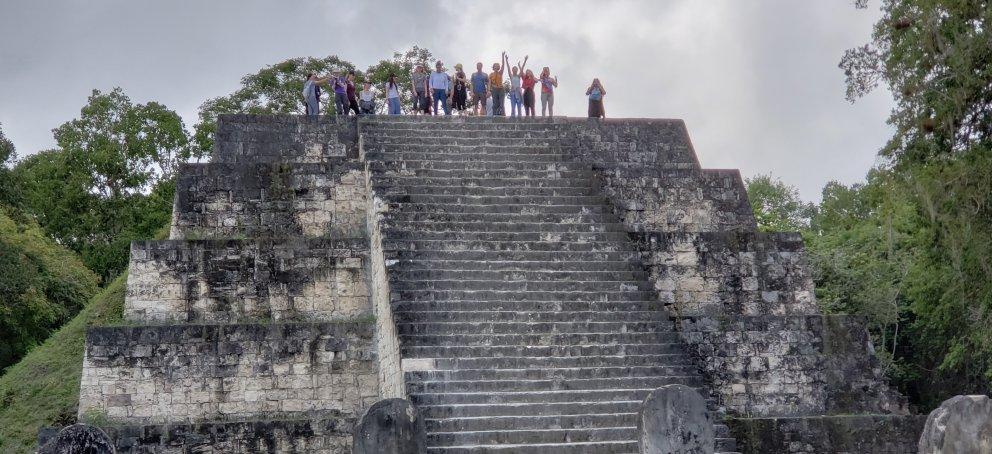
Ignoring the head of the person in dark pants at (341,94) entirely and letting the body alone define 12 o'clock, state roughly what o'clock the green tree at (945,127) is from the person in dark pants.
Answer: The green tree is roughly at 10 o'clock from the person in dark pants.

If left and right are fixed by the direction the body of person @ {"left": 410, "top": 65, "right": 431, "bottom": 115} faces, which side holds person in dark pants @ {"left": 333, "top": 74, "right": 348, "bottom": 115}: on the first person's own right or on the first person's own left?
on the first person's own right

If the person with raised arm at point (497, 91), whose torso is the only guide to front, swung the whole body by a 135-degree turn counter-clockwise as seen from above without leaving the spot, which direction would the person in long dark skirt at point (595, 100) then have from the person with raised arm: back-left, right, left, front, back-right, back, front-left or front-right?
front-right

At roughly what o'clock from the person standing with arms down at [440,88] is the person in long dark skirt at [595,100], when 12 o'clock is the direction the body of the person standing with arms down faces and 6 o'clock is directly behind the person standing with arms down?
The person in long dark skirt is roughly at 9 o'clock from the person standing with arms down.

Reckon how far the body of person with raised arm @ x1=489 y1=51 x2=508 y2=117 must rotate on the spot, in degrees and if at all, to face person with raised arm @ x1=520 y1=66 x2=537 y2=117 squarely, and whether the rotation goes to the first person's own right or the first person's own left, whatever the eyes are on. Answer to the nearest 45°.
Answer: approximately 90° to the first person's own left
